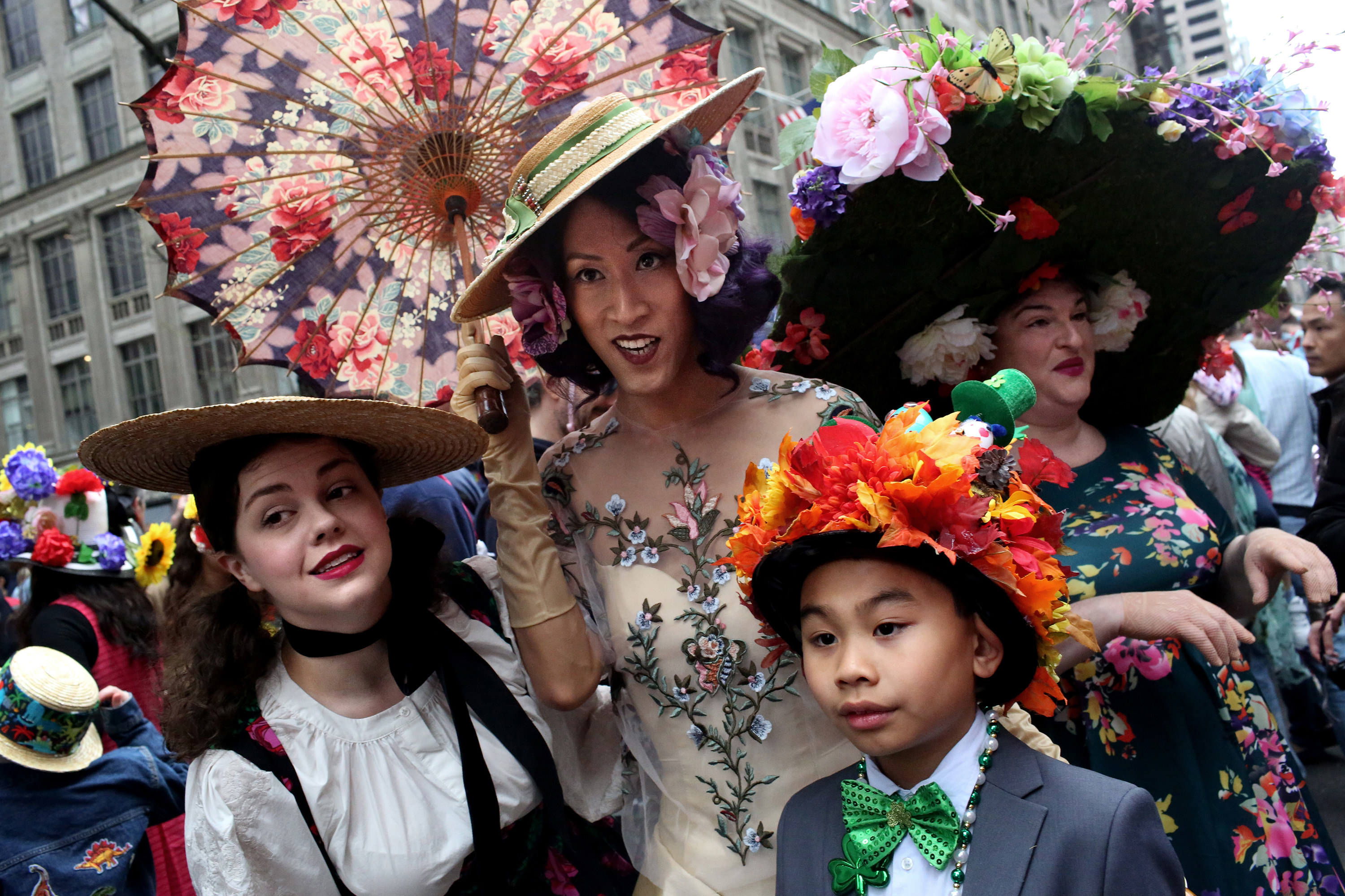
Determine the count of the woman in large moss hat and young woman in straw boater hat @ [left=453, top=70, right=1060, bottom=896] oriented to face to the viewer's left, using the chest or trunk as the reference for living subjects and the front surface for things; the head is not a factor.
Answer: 0

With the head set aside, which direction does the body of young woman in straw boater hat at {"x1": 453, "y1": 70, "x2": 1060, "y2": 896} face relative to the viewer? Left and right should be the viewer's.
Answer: facing the viewer

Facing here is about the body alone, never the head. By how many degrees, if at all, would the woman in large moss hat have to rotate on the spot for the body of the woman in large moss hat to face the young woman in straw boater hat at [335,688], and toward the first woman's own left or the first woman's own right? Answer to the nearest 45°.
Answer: approximately 90° to the first woman's own right

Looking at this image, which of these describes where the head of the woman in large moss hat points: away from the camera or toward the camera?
toward the camera

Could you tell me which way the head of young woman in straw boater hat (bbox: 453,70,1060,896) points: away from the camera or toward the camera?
toward the camera

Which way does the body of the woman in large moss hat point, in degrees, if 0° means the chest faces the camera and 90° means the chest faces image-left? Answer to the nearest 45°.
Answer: approximately 315°

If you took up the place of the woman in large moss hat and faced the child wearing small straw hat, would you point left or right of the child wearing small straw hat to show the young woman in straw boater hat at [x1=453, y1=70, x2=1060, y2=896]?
left

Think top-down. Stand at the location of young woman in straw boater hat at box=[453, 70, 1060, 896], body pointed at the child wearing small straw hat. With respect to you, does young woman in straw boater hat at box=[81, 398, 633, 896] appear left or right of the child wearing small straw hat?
left

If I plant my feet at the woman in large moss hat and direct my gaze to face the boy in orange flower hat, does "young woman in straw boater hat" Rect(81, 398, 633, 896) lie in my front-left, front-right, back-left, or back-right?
front-right

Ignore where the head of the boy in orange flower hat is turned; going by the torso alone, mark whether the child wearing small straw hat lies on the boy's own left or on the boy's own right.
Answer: on the boy's own right

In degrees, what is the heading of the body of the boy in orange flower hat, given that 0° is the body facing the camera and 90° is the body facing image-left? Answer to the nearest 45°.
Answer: approximately 45°

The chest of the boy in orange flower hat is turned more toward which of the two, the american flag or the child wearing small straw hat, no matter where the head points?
the child wearing small straw hat

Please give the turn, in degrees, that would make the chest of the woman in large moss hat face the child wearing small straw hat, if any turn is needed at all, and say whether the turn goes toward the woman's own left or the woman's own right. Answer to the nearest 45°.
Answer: approximately 135° to the woman's own right

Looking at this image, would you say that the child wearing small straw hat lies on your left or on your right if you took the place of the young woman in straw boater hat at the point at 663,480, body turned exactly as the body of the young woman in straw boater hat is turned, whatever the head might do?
on your right
